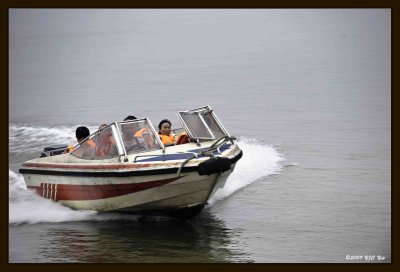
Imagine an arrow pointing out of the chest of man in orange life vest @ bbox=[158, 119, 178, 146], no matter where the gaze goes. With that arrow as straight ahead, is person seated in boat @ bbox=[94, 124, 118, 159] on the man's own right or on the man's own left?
on the man's own right

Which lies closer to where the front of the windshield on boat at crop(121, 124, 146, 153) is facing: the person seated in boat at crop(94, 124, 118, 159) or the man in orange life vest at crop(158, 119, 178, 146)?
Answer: the man in orange life vest

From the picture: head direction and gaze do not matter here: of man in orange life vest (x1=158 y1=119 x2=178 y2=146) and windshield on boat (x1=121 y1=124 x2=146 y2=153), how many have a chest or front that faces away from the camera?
0

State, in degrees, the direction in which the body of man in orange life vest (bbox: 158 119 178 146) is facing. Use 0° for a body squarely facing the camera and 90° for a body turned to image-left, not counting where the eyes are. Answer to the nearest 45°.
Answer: approximately 315°

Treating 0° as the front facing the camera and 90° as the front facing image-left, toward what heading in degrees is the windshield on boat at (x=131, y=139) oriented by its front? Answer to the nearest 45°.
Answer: approximately 315°

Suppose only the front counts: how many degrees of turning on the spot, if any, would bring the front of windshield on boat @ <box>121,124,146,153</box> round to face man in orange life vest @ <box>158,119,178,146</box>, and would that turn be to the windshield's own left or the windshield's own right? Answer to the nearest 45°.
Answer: approximately 90° to the windshield's own left

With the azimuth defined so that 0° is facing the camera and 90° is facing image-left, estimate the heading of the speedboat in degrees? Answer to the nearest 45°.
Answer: approximately 315°
